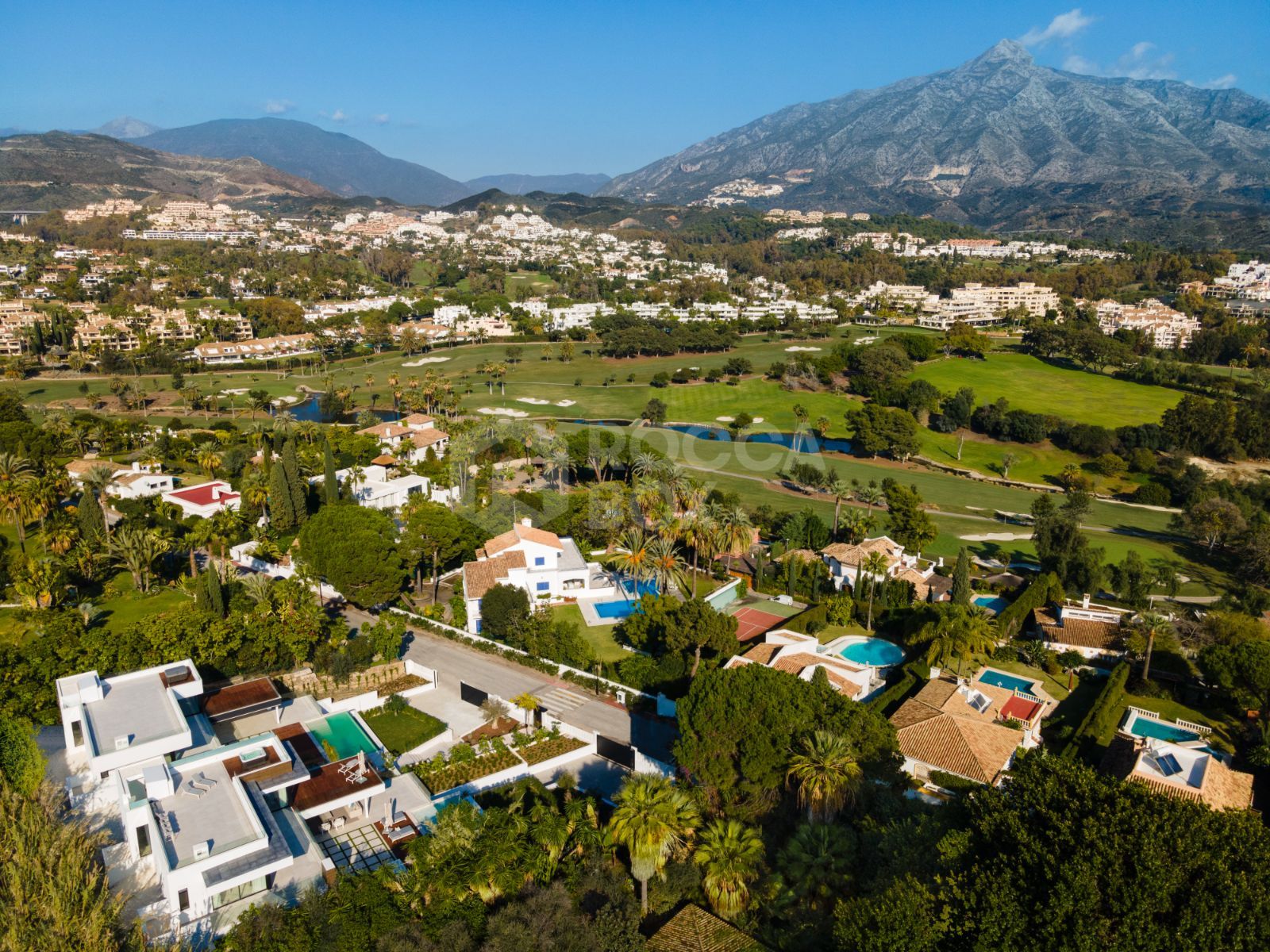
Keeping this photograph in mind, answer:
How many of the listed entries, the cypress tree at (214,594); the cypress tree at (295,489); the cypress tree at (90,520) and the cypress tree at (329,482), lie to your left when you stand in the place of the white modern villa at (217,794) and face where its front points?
4

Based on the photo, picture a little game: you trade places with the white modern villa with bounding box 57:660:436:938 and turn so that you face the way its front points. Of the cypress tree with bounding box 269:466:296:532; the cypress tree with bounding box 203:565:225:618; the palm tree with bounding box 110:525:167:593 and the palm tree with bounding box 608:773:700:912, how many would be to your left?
3

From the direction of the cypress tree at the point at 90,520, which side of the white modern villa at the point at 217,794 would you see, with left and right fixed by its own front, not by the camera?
left

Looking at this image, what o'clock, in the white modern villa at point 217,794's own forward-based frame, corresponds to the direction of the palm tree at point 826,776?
The palm tree is roughly at 1 o'clock from the white modern villa.

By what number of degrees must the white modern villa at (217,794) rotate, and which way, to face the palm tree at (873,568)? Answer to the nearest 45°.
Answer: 0° — it already faces it

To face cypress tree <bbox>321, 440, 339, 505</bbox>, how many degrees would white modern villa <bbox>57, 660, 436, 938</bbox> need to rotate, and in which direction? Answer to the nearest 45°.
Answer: approximately 90° to its left

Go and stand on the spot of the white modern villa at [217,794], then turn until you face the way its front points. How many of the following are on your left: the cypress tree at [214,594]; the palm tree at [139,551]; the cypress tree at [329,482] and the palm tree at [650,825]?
3

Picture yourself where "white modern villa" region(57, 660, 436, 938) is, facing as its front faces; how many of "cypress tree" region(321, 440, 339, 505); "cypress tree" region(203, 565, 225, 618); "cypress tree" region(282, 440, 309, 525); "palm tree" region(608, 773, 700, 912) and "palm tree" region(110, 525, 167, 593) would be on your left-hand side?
4

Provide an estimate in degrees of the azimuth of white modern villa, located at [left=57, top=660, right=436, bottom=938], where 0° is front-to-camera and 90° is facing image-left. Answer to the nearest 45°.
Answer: approximately 270°

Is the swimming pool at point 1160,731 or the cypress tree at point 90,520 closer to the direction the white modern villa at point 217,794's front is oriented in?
the swimming pool

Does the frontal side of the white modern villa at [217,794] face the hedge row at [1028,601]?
yes

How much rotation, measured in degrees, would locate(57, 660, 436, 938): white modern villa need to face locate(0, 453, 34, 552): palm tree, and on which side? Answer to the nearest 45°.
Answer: approximately 90° to its left

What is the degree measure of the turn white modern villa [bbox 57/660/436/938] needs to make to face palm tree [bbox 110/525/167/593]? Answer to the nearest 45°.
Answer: approximately 90° to its left
